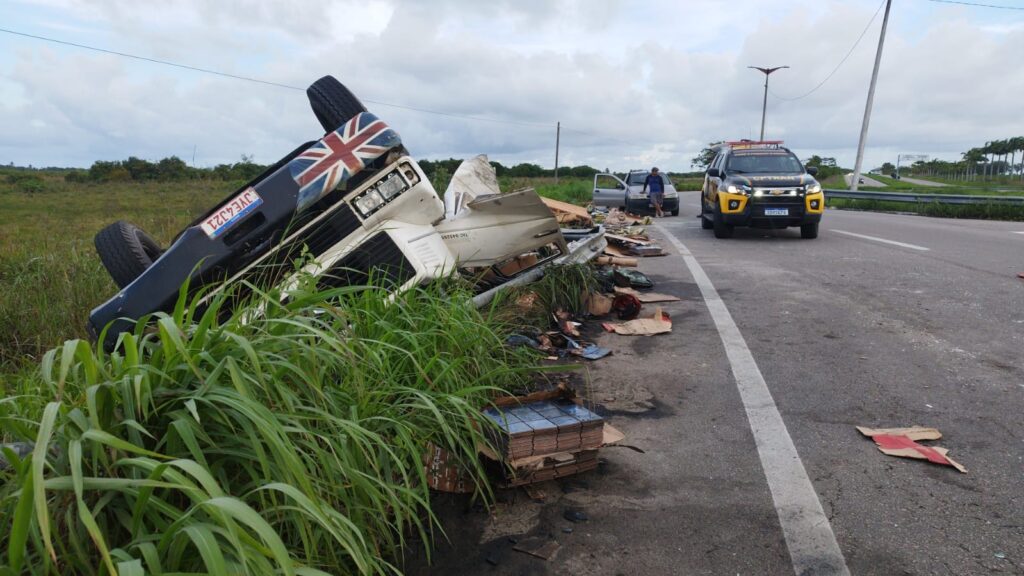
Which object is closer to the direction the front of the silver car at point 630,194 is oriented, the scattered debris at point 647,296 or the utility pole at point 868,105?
the scattered debris

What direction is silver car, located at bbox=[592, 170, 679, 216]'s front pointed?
toward the camera

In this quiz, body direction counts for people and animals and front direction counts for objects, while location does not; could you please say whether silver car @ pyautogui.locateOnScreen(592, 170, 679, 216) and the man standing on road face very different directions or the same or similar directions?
same or similar directions

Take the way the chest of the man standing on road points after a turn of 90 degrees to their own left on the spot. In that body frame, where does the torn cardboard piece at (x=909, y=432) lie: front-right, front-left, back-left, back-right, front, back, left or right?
right

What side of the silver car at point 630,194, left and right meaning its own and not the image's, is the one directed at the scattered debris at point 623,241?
front

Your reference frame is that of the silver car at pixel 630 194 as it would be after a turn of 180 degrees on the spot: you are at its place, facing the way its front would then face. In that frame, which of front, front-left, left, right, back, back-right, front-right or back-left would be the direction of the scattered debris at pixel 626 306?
back

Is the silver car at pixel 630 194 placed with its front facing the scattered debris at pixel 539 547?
yes

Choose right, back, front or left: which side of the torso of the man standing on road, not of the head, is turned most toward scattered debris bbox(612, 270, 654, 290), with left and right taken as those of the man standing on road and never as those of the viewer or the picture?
front

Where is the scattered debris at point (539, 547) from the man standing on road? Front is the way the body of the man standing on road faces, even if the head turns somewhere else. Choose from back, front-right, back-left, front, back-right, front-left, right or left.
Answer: front

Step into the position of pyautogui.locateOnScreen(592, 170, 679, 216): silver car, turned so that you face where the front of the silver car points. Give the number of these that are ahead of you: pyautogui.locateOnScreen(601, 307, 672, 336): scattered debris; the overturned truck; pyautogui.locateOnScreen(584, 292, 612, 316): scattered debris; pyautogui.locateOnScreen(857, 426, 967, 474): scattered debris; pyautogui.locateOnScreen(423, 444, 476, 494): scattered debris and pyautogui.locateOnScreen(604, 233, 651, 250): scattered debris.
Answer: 6

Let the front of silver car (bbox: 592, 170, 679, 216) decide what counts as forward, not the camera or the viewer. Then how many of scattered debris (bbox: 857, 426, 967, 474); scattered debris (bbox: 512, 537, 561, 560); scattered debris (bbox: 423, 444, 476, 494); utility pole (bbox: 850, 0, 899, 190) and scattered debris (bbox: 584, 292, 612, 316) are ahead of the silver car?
4

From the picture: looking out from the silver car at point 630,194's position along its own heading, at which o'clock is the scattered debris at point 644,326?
The scattered debris is roughly at 12 o'clock from the silver car.

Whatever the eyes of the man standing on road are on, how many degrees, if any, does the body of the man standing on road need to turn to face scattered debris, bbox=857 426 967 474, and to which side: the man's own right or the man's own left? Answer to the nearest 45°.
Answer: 0° — they already face it

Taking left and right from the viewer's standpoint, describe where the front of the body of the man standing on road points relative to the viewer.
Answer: facing the viewer

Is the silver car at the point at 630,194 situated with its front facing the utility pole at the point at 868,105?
no

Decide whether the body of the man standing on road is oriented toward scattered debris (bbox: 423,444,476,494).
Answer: yes

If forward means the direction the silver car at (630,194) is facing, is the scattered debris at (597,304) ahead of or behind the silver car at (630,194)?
ahead

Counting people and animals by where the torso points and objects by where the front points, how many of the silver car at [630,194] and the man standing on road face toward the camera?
2

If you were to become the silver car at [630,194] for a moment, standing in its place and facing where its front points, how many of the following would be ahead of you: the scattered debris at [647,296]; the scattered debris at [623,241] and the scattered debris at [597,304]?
3

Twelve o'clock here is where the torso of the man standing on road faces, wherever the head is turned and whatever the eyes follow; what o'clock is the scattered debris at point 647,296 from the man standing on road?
The scattered debris is roughly at 12 o'clock from the man standing on road.

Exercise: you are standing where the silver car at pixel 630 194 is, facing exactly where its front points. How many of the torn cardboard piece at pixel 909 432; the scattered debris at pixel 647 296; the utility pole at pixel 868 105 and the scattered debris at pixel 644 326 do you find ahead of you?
3
